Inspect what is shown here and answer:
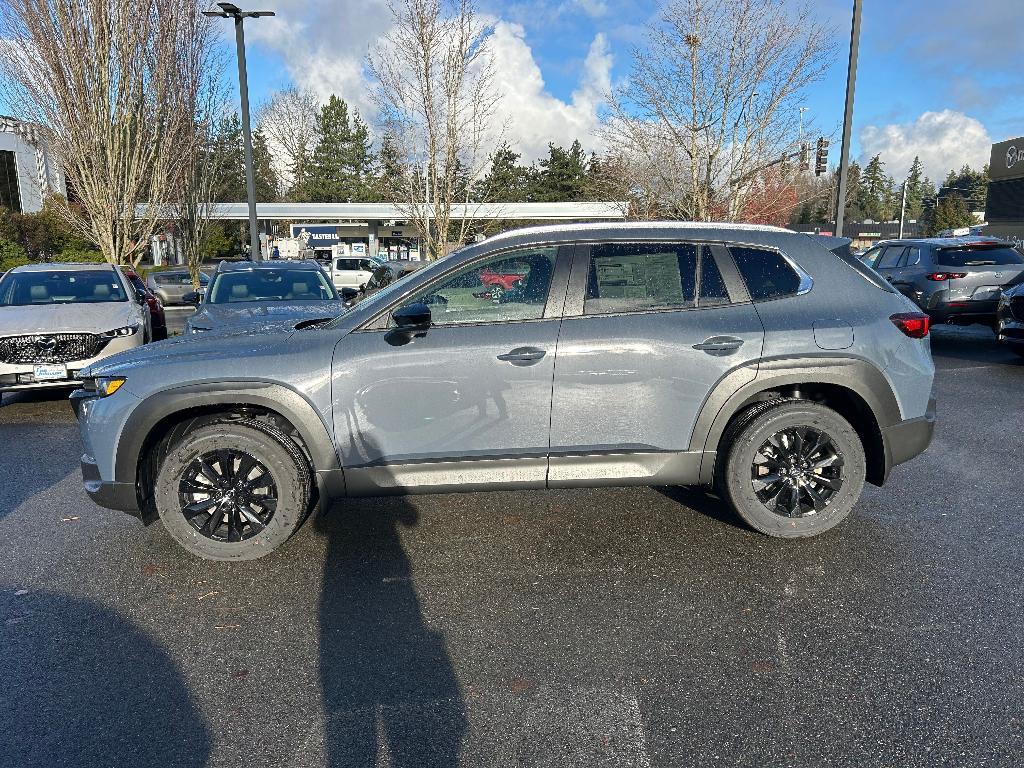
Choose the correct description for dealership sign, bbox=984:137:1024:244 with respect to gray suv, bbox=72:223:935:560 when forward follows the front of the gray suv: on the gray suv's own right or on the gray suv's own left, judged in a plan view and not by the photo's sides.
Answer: on the gray suv's own right

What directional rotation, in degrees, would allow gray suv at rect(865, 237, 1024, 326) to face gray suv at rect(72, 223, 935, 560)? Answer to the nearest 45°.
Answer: approximately 135° to its left

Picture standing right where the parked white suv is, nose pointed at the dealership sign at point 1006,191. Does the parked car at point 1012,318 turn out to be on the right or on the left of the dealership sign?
right

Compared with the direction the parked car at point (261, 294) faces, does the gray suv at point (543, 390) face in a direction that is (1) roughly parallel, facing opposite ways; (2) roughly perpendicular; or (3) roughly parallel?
roughly perpendicular

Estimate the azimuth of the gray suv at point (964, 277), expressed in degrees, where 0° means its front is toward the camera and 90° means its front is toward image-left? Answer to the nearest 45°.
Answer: approximately 135°

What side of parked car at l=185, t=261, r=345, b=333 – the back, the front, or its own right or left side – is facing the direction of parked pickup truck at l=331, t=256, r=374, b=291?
back

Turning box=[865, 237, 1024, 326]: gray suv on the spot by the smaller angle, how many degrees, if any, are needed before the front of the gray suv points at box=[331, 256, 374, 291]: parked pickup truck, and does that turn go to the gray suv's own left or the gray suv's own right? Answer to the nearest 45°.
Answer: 0° — it already faces it

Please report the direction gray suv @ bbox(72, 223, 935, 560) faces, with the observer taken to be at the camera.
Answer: facing to the left of the viewer

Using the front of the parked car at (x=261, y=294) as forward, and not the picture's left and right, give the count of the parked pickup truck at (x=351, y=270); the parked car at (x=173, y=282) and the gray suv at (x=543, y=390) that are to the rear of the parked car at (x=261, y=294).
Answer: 2

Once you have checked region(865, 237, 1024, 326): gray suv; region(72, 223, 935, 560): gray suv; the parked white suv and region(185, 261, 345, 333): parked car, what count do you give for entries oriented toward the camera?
2
